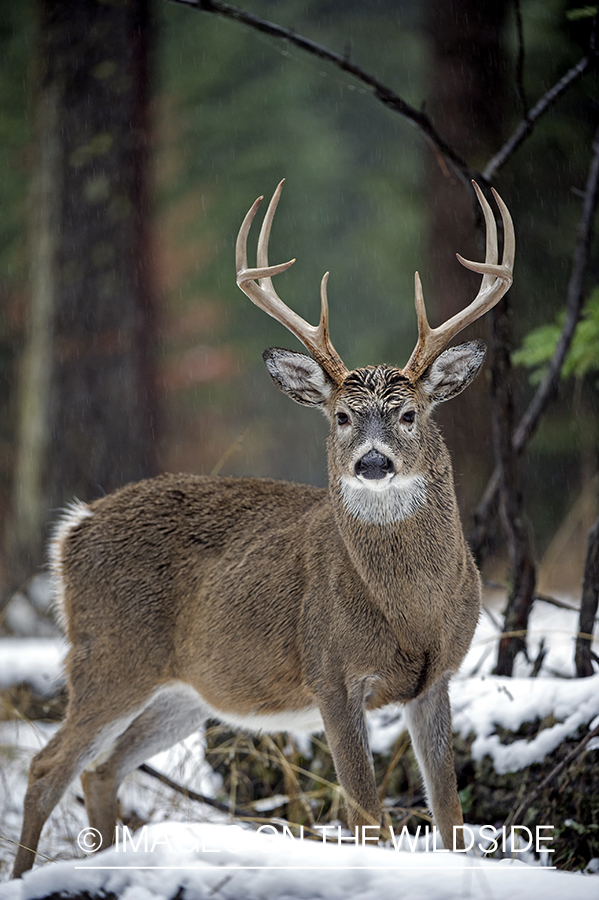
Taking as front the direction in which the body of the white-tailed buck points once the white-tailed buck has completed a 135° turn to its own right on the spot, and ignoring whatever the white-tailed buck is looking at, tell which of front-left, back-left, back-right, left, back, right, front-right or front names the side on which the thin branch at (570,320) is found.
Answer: back-right

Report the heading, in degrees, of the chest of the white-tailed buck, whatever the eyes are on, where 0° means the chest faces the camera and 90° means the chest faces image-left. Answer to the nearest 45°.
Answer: approximately 315°

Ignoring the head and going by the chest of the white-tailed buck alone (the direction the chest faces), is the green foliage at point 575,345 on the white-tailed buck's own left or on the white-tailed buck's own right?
on the white-tailed buck's own left

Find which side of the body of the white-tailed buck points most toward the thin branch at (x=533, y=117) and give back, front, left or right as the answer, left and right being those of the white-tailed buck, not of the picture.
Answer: left
